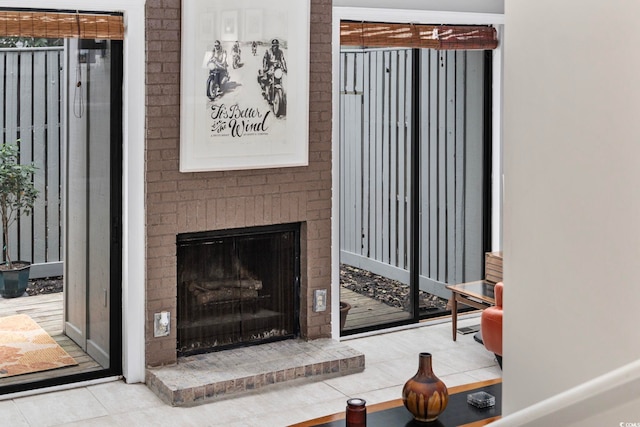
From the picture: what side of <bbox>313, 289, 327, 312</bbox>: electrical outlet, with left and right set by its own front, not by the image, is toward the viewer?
front

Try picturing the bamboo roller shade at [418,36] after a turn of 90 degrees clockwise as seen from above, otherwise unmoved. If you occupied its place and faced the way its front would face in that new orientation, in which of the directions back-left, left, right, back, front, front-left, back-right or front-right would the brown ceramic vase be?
left

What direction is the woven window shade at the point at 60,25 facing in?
toward the camera

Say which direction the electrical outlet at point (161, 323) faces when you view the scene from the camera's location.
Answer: facing the viewer

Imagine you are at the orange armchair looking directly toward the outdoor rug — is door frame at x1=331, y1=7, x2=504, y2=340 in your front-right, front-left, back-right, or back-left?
front-right

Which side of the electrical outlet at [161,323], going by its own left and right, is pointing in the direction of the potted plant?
right

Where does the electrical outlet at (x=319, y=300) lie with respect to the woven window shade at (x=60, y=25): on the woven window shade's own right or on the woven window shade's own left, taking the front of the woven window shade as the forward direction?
on the woven window shade's own left

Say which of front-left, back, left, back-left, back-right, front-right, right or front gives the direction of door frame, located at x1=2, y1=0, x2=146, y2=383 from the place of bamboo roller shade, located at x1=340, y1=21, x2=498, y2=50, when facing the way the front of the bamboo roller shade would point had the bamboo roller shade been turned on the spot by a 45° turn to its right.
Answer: front

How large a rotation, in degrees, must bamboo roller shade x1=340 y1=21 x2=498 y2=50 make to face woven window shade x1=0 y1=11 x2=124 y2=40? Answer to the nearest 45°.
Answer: approximately 45° to its right

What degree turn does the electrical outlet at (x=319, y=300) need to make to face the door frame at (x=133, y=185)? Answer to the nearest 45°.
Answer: approximately 45° to its right

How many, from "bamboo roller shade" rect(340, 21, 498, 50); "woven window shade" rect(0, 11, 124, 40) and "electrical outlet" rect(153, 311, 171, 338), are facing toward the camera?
3

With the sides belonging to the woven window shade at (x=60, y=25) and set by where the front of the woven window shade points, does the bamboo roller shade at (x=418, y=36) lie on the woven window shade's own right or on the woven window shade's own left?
on the woven window shade's own left
